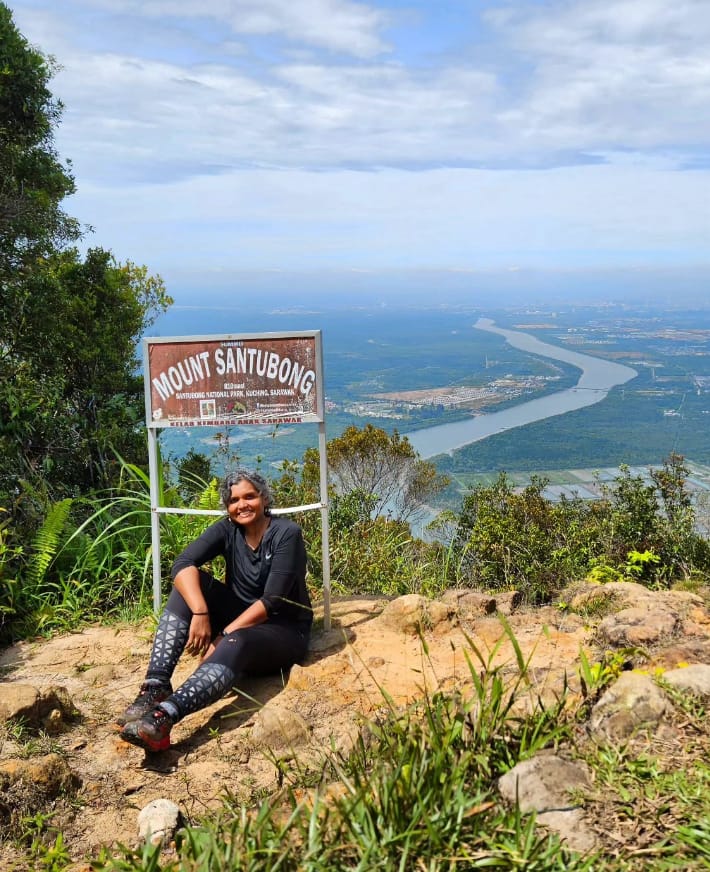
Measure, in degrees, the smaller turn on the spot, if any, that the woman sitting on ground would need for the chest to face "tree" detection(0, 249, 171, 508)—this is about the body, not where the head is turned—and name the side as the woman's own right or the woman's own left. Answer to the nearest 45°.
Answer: approximately 135° to the woman's own right

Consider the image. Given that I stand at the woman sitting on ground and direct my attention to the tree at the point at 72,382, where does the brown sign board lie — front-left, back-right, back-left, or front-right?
front-right

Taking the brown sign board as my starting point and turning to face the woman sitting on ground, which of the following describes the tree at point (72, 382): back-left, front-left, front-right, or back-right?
back-right

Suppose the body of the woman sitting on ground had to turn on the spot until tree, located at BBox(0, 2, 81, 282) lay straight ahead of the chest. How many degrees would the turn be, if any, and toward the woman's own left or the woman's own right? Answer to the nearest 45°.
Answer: approximately 135° to the woman's own right

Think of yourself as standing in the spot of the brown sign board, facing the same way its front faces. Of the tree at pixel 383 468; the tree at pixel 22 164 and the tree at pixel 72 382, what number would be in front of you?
0

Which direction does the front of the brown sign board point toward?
toward the camera

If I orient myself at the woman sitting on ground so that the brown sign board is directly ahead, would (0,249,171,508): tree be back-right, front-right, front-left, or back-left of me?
front-left

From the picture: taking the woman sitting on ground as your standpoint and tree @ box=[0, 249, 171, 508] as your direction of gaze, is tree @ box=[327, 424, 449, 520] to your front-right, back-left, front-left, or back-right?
front-right

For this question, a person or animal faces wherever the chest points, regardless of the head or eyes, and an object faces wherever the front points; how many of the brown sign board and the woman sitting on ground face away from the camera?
0

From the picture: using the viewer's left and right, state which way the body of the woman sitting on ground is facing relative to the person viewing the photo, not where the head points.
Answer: facing the viewer and to the left of the viewer

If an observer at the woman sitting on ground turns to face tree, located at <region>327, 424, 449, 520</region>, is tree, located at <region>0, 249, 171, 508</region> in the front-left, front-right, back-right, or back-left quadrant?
front-left

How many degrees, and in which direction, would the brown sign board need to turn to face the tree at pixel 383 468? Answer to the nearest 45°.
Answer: approximately 180°
